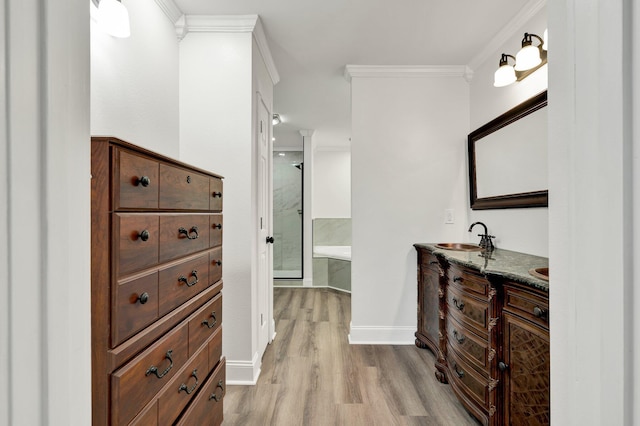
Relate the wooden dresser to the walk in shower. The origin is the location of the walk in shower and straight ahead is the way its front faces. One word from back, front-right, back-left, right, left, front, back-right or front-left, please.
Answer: front

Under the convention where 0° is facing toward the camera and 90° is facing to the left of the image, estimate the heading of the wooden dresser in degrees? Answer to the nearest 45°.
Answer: approximately 315°

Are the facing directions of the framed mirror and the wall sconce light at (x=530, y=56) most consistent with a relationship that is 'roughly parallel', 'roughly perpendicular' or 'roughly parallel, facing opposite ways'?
roughly parallel

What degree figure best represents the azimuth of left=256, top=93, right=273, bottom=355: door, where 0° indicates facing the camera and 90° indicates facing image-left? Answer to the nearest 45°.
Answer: approximately 270°

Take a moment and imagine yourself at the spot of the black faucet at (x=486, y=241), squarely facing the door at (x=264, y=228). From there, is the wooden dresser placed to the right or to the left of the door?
left

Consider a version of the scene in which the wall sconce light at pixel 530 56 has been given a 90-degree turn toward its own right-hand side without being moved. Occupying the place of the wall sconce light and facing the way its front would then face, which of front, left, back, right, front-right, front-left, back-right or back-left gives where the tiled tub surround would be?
front

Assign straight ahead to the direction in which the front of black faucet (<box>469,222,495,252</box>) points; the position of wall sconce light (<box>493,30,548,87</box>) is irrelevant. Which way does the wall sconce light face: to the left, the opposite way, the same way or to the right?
the same way

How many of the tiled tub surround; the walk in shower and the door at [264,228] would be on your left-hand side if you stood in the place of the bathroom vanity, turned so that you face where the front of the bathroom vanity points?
0

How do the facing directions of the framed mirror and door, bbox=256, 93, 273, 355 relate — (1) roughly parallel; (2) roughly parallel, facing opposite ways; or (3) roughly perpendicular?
roughly parallel, facing opposite ways

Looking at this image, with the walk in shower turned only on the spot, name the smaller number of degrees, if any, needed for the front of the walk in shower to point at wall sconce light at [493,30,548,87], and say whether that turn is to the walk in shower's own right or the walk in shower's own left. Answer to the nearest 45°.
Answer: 0° — it already faces it

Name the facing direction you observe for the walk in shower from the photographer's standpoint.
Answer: facing the viewer

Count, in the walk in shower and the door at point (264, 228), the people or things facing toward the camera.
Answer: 1

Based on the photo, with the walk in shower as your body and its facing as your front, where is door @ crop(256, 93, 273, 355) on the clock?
The door is roughly at 12 o'clock from the walk in shower.

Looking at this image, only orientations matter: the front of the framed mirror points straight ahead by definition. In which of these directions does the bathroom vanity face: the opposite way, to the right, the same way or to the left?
the same way

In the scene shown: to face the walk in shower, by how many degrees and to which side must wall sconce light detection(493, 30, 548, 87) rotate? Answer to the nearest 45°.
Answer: approximately 90° to its right

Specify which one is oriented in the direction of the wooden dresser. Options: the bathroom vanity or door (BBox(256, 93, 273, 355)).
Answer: the bathroom vanity

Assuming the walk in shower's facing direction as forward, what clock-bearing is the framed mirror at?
The framed mirror is roughly at 11 o'clock from the walk in shower.

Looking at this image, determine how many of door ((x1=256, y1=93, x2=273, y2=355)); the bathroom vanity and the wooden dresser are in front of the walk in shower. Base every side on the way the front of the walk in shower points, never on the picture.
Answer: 3

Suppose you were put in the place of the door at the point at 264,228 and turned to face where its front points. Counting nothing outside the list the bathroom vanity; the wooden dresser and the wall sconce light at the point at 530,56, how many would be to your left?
0
